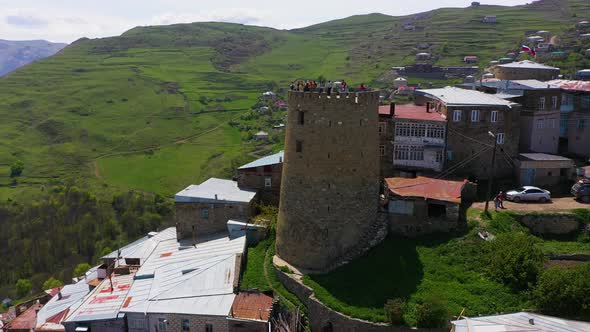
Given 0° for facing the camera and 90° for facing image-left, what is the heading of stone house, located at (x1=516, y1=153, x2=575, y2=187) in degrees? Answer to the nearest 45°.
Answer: approximately 0°

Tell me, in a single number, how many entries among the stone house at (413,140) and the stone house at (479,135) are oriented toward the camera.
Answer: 2

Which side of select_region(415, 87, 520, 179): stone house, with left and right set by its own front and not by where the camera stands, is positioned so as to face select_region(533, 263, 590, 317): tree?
front

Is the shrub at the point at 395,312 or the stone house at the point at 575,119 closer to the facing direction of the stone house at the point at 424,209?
the shrub

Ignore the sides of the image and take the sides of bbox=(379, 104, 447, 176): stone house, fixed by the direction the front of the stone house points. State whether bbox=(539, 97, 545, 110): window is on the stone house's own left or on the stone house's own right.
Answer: on the stone house's own left

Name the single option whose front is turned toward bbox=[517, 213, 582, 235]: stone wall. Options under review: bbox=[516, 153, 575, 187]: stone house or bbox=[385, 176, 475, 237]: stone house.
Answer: bbox=[516, 153, 575, 187]: stone house

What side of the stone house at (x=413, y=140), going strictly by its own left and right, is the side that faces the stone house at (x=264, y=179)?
right

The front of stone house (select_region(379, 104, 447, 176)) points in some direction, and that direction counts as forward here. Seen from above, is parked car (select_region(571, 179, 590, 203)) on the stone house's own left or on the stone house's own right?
on the stone house's own left

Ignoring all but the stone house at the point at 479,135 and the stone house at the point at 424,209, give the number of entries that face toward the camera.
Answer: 2
